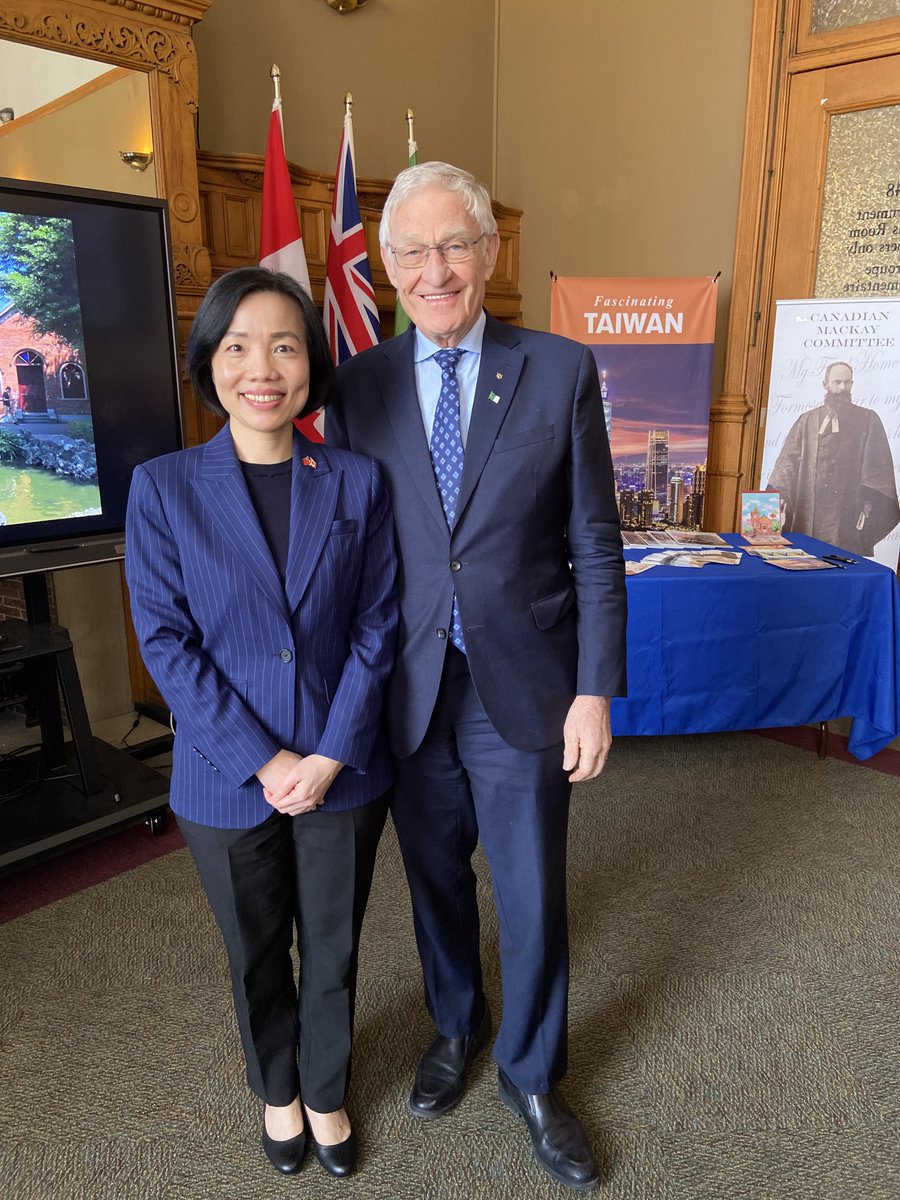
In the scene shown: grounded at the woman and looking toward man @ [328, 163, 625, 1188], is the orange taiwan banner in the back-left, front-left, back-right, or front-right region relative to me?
front-left

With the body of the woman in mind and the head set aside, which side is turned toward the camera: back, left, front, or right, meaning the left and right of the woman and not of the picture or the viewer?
front

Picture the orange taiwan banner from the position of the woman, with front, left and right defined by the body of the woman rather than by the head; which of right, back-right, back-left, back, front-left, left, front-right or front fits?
back-left

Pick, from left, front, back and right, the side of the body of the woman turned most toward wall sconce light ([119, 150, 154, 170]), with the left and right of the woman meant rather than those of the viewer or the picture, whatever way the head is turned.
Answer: back

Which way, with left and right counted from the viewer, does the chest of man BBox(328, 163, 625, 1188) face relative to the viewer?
facing the viewer

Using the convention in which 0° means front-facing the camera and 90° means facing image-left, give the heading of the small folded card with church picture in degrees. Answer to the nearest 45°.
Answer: approximately 0°

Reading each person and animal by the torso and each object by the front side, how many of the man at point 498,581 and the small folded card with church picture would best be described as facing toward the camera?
2

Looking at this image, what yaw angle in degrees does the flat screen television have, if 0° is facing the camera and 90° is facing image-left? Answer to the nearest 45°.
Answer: approximately 315°

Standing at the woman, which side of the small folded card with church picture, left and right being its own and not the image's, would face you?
front

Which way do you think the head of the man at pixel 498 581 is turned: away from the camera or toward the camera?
toward the camera

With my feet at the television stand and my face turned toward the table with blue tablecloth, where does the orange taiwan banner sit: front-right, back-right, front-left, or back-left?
front-left

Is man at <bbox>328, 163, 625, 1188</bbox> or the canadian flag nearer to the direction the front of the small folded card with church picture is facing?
the man

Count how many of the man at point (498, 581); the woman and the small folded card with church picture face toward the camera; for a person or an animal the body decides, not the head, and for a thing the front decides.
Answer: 3

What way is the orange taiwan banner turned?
toward the camera

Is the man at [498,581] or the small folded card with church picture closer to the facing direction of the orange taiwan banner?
the man

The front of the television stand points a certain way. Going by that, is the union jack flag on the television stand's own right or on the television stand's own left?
on the television stand's own left

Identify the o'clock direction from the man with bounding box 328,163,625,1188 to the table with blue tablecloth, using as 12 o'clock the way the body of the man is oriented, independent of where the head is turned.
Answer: The table with blue tablecloth is roughly at 7 o'clock from the man.
